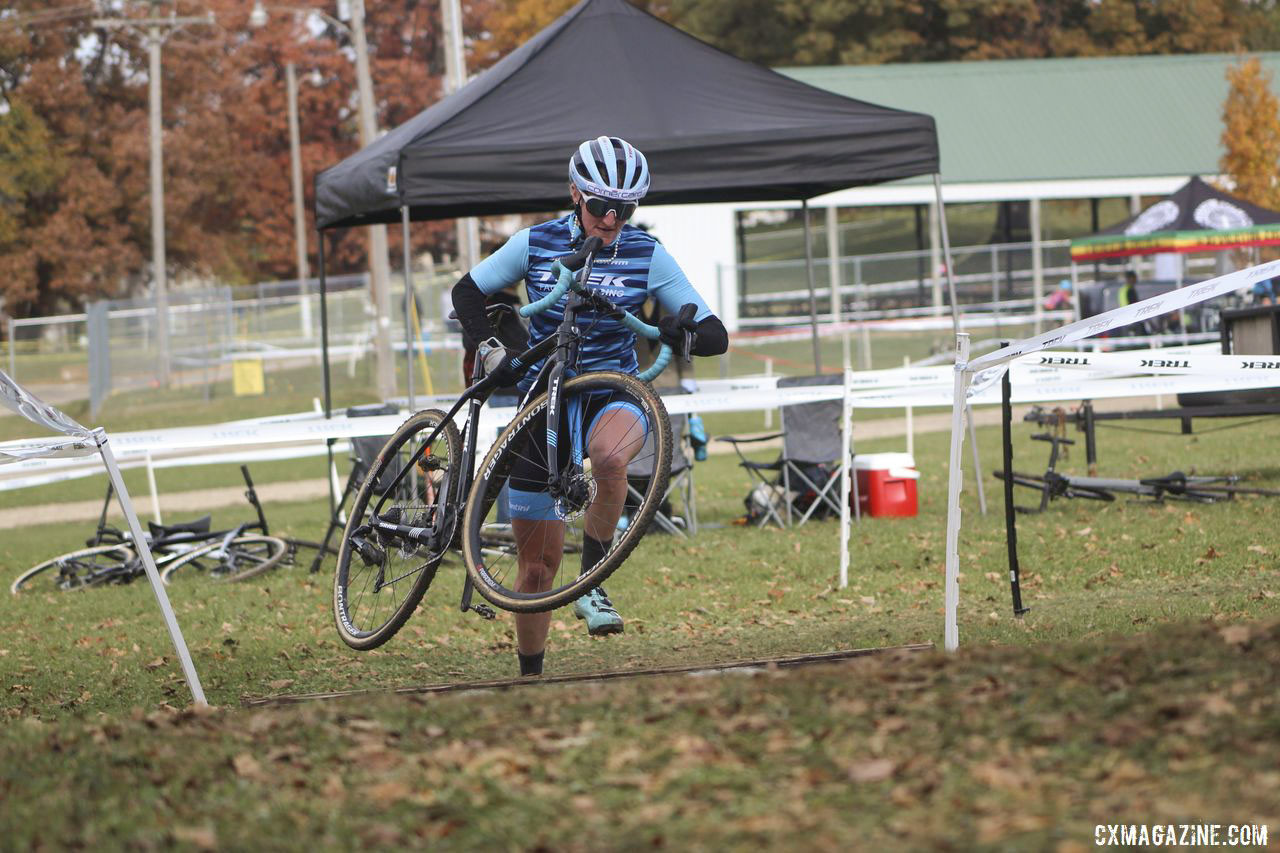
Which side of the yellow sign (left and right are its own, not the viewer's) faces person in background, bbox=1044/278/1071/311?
left

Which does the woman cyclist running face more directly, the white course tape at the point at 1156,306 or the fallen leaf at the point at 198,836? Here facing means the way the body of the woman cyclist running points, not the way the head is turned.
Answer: the fallen leaf

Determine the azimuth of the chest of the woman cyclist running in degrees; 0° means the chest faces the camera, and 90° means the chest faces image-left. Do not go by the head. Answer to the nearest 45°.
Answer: approximately 0°

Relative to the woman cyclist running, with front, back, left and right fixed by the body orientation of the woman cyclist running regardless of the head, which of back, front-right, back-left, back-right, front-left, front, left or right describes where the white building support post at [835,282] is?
back

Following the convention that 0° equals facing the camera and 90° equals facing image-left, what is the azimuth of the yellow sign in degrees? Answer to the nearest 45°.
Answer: approximately 0°

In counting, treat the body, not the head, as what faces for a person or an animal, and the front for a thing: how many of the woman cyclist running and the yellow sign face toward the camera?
2

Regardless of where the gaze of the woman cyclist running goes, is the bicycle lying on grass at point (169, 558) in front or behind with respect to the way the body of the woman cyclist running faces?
behind
